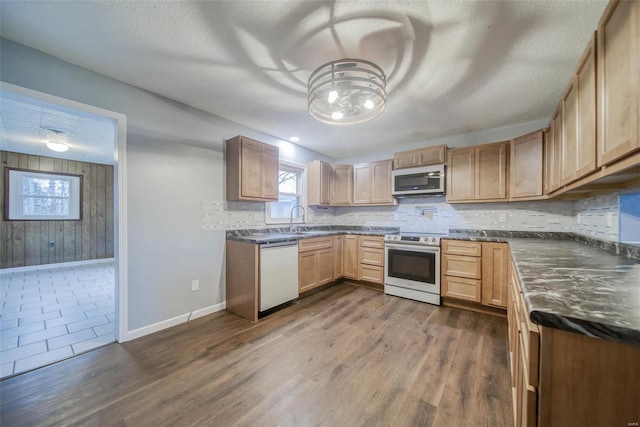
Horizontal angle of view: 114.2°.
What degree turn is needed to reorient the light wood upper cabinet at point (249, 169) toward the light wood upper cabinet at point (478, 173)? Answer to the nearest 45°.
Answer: approximately 45° to its left

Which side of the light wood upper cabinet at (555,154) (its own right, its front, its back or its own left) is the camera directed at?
left

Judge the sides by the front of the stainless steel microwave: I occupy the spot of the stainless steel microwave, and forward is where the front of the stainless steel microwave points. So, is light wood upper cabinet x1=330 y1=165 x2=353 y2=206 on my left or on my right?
on my right

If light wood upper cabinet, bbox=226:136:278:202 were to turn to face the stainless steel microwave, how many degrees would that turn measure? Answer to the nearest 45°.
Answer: approximately 45° to its left

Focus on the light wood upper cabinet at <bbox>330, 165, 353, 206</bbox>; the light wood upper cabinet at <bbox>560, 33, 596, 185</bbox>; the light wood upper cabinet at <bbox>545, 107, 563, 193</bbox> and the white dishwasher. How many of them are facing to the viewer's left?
2

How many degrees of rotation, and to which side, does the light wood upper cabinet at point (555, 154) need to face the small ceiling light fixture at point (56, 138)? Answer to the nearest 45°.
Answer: approximately 45° to its left

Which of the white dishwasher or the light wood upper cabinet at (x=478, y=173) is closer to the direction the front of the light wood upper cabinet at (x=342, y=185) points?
the white dishwasher

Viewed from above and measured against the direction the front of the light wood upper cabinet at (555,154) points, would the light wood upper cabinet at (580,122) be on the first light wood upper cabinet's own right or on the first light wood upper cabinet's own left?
on the first light wood upper cabinet's own left

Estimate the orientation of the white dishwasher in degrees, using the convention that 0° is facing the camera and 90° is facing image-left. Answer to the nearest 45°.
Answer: approximately 315°

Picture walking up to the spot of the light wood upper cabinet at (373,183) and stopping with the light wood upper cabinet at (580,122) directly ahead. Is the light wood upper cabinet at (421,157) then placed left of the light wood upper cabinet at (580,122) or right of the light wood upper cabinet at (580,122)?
left
